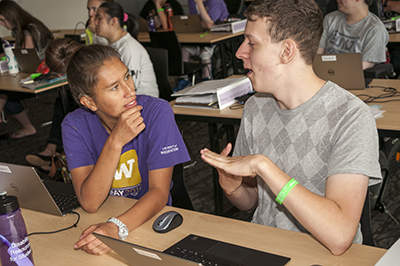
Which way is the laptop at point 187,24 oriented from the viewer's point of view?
away from the camera

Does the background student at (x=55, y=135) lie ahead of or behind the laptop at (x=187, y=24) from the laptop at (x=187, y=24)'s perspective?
behind

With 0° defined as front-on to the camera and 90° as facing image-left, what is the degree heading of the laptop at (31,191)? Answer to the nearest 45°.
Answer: approximately 225°

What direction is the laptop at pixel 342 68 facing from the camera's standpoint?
away from the camera

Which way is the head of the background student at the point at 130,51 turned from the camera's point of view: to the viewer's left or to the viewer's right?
to the viewer's left

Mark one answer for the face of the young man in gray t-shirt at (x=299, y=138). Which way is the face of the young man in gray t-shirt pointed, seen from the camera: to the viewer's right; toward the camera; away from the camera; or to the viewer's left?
to the viewer's left
